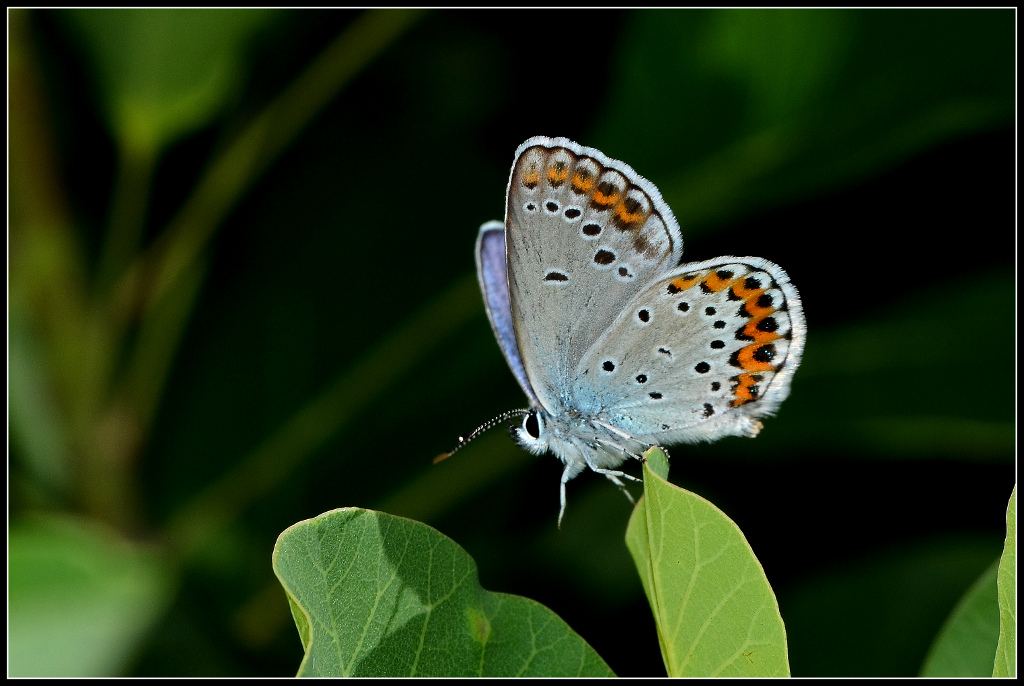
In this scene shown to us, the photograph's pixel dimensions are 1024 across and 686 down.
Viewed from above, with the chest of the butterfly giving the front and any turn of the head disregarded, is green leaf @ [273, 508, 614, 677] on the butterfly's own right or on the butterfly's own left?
on the butterfly's own left

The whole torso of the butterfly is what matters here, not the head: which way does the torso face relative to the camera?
to the viewer's left
